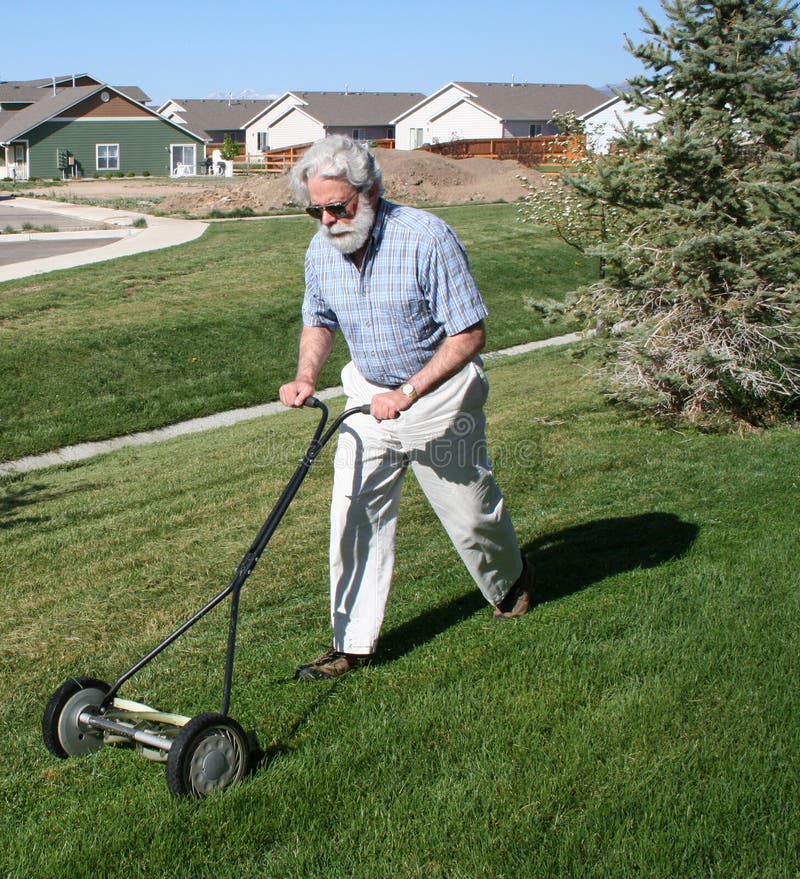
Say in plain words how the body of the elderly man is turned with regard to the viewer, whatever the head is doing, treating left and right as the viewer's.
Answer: facing the viewer and to the left of the viewer

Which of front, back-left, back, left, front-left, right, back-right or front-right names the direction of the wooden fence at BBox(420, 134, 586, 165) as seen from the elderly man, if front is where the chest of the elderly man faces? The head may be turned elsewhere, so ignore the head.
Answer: back-right

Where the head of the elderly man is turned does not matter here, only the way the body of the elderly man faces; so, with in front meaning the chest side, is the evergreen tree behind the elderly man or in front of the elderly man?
behind

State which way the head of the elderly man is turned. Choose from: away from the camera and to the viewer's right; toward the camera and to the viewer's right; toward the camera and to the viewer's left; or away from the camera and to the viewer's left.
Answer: toward the camera and to the viewer's left

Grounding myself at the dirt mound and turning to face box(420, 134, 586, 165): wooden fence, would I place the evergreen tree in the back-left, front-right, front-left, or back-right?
back-right

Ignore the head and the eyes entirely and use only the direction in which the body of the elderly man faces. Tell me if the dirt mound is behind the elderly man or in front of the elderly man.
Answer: behind
